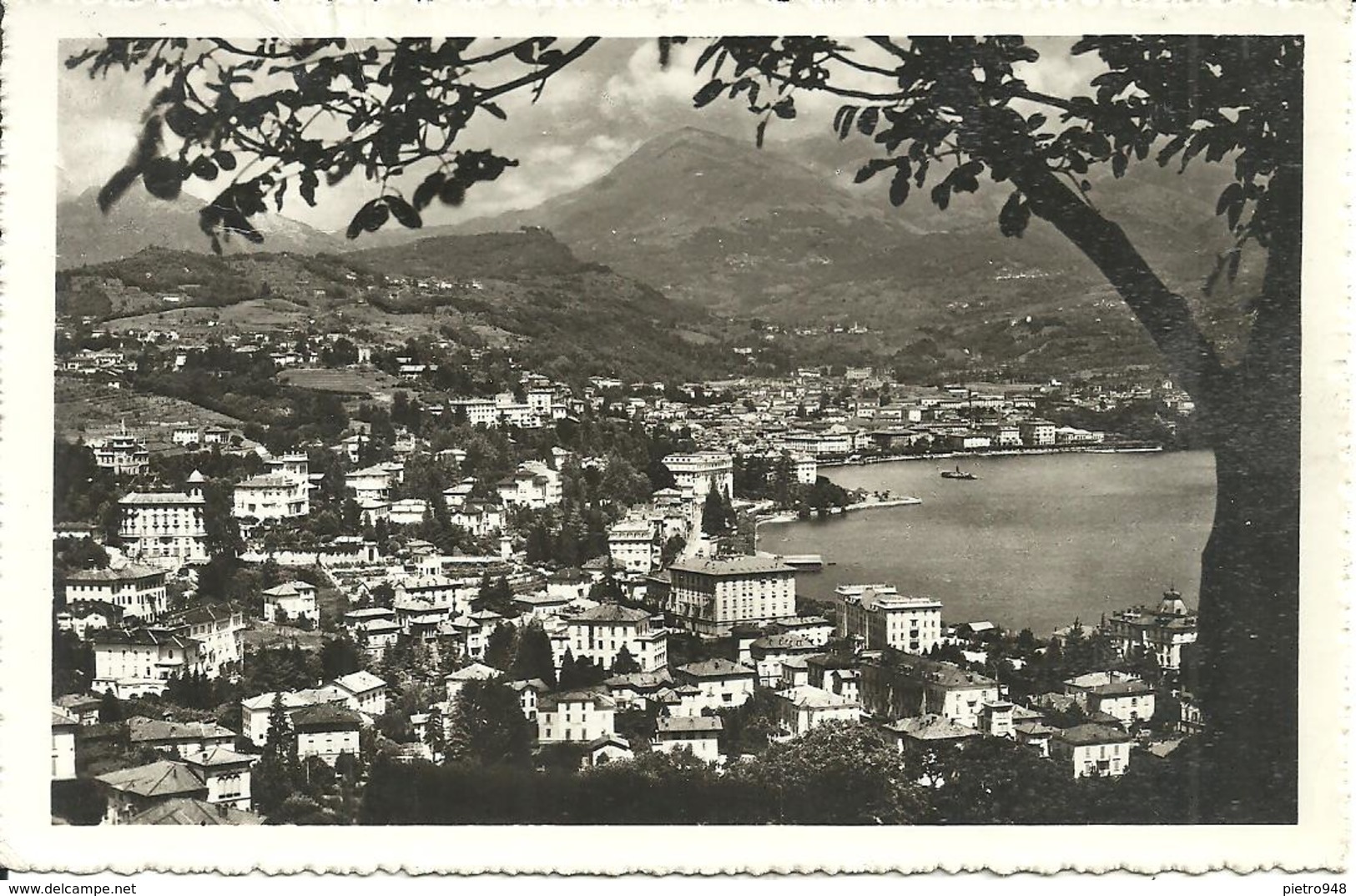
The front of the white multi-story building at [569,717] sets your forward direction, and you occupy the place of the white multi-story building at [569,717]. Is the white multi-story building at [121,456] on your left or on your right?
on your right

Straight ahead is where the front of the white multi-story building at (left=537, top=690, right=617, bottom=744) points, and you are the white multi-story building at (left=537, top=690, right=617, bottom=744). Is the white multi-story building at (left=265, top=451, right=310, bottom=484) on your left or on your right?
on your right

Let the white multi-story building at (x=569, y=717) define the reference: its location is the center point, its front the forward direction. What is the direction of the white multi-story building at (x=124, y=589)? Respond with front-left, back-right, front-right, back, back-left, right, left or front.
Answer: right

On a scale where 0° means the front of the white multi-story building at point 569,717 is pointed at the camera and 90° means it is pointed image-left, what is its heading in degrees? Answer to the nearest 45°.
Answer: approximately 0°

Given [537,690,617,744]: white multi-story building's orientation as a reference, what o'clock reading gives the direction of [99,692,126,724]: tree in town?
The tree in town is roughly at 3 o'clock from the white multi-story building.

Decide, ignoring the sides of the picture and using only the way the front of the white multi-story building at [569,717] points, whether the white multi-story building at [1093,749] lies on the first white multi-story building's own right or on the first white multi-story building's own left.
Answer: on the first white multi-story building's own left

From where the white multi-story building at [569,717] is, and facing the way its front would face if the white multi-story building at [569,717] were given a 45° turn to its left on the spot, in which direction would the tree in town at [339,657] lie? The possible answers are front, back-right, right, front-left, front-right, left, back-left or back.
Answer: back-right

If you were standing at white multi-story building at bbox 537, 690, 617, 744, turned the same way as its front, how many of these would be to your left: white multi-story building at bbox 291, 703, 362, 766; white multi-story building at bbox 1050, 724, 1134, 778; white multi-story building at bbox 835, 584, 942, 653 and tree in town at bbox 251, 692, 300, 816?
2

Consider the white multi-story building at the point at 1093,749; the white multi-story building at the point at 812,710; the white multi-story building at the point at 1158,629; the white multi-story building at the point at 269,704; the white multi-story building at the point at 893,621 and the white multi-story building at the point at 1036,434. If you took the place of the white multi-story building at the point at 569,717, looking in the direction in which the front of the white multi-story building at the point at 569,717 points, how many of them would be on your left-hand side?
5

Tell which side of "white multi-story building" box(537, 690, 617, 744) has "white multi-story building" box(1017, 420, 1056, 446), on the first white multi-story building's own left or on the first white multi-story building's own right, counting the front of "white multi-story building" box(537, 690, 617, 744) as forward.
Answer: on the first white multi-story building's own left

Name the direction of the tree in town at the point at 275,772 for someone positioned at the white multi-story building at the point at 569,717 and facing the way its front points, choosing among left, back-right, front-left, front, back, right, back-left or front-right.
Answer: right

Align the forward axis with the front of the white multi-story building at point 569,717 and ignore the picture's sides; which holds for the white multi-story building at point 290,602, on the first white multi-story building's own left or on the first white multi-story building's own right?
on the first white multi-story building's own right

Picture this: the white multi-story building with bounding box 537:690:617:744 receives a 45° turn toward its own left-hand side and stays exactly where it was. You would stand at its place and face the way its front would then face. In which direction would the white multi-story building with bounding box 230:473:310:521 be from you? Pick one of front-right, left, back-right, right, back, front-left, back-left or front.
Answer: back-right

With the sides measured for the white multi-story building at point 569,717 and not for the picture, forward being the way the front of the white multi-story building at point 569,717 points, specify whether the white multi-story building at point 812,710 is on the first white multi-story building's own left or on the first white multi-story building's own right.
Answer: on the first white multi-story building's own left
